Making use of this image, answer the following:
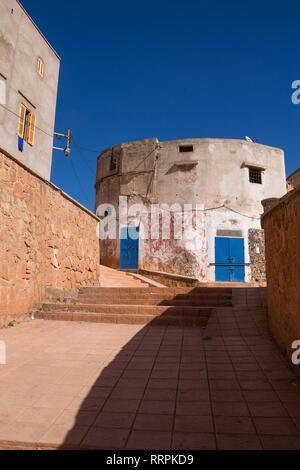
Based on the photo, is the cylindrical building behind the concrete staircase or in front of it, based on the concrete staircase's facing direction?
behind

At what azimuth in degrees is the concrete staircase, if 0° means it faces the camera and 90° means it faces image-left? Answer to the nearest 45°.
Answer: approximately 0°

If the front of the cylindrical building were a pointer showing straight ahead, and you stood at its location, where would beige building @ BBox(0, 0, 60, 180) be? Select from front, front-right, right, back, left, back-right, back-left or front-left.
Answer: front-right

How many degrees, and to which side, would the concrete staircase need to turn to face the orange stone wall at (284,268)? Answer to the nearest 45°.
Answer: approximately 45° to its left

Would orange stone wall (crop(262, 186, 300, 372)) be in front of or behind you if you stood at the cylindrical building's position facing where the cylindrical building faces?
in front

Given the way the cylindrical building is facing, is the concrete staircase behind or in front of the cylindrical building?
in front

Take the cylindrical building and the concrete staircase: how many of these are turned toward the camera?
2
